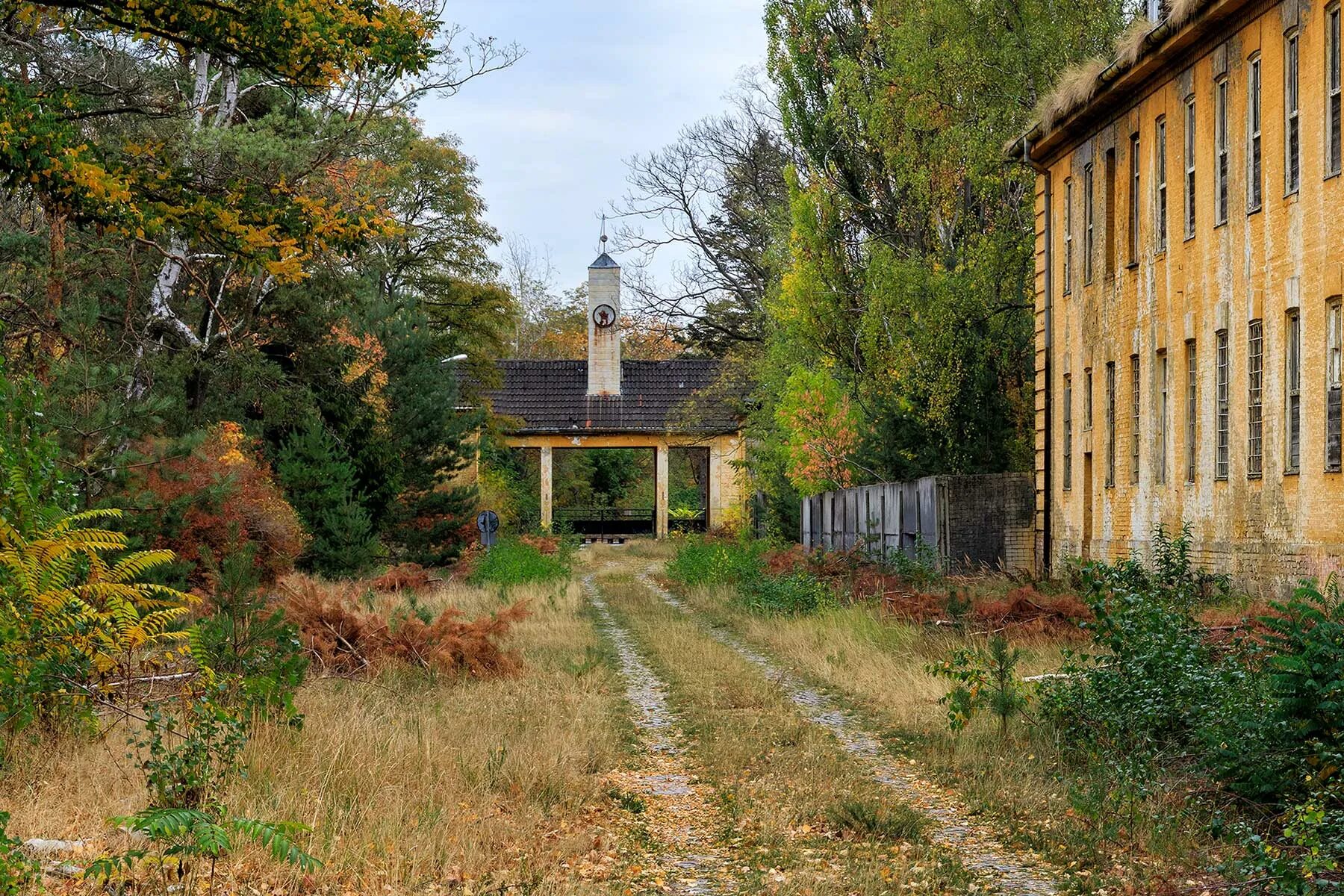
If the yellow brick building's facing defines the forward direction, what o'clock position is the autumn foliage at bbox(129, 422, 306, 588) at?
The autumn foliage is roughly at 1 o'clock from the yellow brick building.

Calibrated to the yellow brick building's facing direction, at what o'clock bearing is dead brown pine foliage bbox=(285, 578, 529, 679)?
The dead brown pine foliage is roughly at 12 o'clock from the yellow brick building.

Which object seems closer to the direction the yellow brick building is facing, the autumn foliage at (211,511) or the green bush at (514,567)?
the autumn foliage

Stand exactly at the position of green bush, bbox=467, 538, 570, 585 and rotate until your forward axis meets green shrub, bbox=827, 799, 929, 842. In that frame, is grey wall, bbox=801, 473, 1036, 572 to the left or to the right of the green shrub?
left

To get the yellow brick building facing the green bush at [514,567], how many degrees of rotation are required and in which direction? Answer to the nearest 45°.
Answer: approximately 90° to its right

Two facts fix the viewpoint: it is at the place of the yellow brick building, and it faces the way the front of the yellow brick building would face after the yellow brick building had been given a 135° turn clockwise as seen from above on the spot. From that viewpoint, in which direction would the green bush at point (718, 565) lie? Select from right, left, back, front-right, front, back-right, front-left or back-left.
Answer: front-left

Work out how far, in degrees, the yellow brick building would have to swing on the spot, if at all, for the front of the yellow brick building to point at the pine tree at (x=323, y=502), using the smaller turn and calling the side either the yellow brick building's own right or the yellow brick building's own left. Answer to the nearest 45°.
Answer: approximately 45° to the yellow brick building's own right

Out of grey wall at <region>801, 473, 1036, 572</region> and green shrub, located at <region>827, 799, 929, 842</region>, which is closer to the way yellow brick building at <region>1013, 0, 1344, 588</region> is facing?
the green shrub

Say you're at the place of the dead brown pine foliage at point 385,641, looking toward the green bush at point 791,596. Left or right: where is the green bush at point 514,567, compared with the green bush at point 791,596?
left

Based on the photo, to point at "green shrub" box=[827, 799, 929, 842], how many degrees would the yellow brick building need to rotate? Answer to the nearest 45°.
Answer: approximately 45° to its left

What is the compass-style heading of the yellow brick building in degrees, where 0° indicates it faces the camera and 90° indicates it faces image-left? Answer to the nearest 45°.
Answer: approximately 45°

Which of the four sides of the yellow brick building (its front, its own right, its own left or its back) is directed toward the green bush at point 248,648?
front

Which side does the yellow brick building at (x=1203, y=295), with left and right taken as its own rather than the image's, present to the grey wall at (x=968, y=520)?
right

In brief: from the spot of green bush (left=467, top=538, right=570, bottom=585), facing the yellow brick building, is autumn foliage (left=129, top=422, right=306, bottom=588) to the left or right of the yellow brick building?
right
